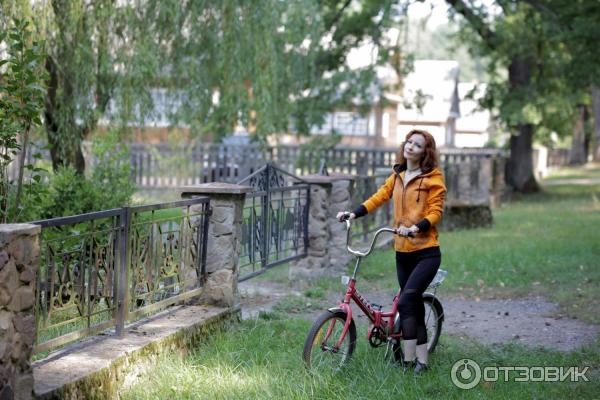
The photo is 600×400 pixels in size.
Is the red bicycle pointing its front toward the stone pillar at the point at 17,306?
yes

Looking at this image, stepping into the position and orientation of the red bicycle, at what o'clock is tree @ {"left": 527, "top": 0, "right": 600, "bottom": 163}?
The tree is roughly at 5 o'clock from the red bicycle.

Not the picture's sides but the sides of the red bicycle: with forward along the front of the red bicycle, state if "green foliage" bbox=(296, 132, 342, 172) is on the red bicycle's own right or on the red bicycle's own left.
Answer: on the red bicycle's own right

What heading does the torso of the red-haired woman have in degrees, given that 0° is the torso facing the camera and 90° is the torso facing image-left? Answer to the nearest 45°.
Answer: approximately 45°

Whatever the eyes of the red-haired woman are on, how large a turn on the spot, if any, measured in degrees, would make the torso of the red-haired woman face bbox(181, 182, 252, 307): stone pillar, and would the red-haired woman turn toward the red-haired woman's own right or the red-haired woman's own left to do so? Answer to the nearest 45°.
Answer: approximately 90° to the red-haired woman's own right

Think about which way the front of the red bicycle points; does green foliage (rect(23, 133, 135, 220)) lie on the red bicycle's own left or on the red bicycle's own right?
on the red bicycle's own right

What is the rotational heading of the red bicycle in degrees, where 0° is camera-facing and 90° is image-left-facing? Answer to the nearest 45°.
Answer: approximately 45°

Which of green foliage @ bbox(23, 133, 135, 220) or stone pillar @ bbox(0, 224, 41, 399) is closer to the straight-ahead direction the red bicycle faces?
the stone pillar

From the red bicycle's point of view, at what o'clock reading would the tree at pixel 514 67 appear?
The tree is roughly at 5 o'clock from the red bicycle.

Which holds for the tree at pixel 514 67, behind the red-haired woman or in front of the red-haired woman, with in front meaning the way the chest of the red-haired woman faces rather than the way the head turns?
behind

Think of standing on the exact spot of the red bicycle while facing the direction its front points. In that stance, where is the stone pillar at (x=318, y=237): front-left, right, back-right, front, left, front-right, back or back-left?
back-right

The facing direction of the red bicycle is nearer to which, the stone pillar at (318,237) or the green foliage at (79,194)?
the green foliage
